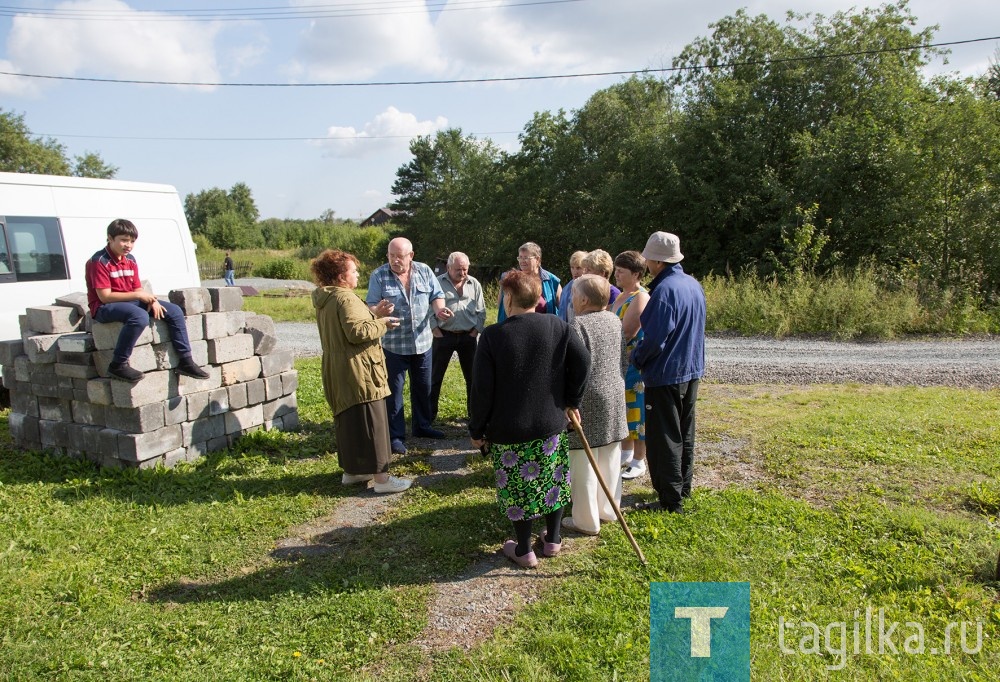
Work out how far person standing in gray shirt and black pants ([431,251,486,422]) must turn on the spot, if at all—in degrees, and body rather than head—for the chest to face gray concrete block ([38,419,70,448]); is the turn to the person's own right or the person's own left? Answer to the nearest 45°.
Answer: approximately 90° to the person's own right

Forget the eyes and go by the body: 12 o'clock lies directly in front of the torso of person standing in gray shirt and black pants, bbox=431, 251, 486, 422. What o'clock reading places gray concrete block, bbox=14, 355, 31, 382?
The gray concrete block is roughly at 3 o'clock from the person standing in gray shirt and black pants.

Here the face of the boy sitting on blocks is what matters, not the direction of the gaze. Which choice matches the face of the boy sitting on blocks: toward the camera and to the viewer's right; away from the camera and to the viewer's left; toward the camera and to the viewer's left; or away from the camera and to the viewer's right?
toward the camera and to the viewer's right

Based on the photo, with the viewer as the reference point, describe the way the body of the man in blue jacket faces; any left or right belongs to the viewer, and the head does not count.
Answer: facing away from the viewer and to the left of the viewer

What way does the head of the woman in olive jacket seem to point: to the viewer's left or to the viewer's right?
to the viewer's right

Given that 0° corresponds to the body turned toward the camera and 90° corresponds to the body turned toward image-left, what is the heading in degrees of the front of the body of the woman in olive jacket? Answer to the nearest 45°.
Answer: approximately 270°

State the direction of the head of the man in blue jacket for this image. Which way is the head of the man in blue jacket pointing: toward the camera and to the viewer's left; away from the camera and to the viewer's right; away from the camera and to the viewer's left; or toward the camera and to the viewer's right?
away from the camera and to the viewer's left
